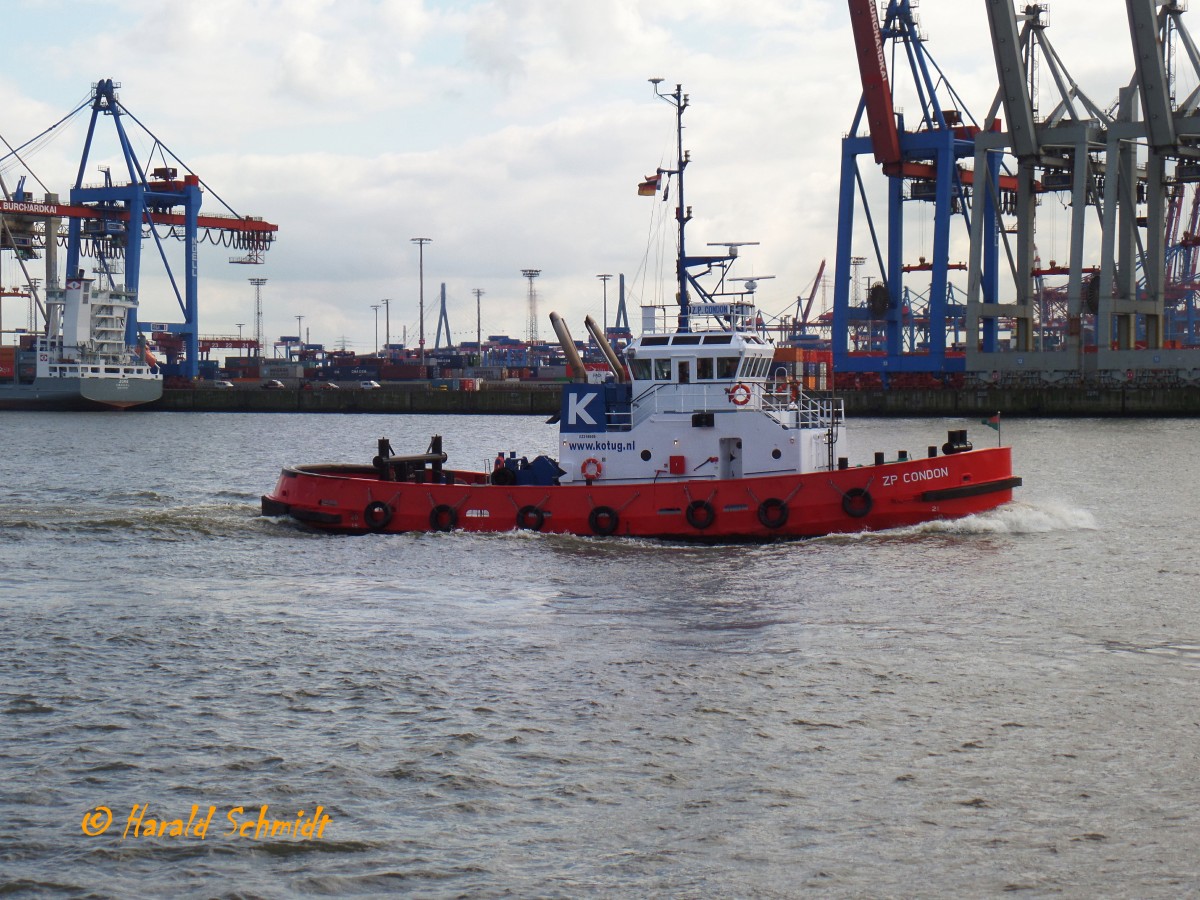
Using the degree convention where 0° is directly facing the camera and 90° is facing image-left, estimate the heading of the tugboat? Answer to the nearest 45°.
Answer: approximately 270°
